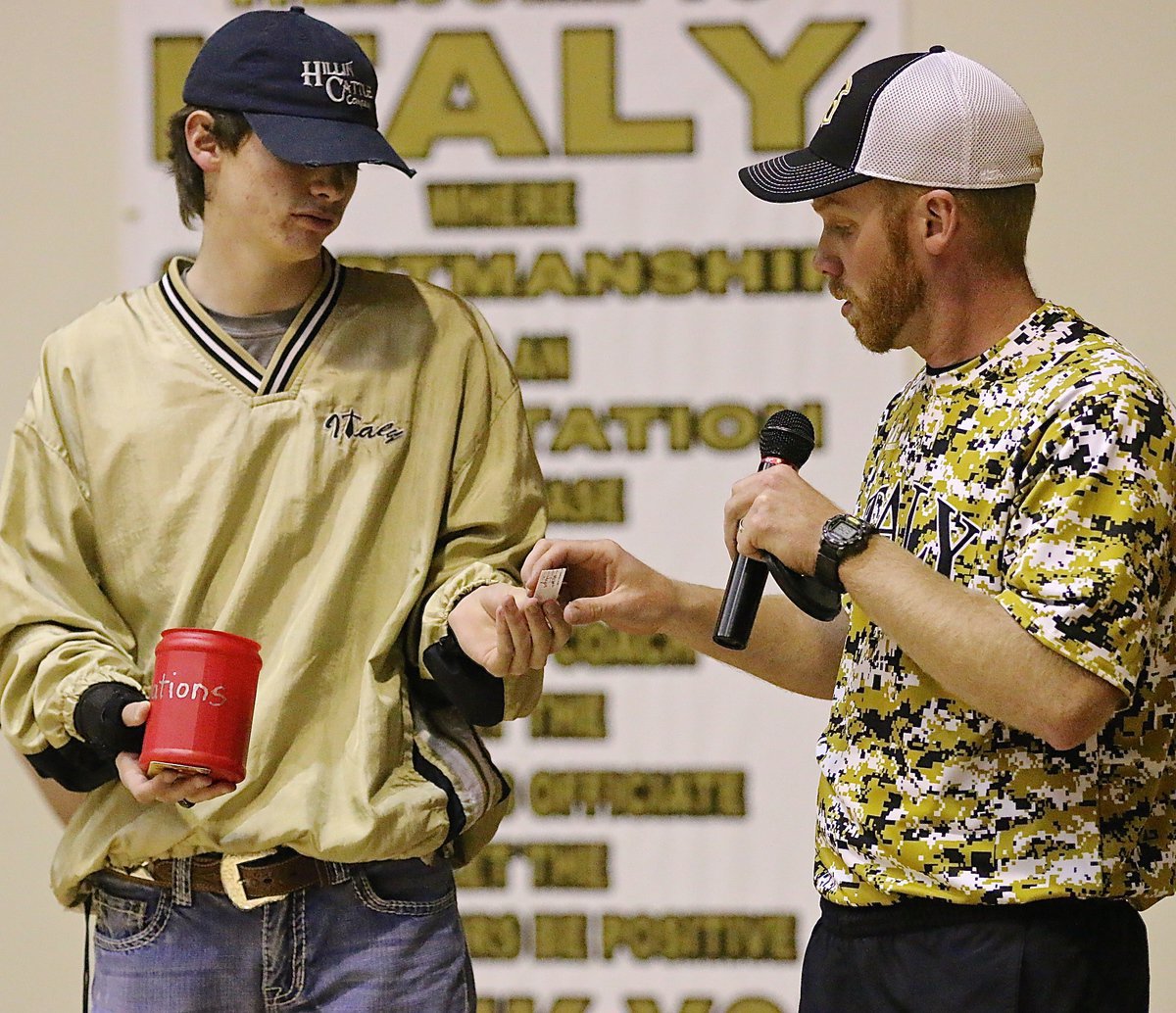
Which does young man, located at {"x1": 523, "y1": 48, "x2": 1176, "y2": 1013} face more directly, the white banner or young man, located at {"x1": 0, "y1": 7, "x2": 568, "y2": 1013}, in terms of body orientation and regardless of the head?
the young man

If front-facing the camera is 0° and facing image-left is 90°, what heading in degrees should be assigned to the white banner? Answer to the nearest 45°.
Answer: approximately 0°

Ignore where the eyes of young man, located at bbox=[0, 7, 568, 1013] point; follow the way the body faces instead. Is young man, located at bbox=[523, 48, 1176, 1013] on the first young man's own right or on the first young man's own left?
on the first young man's own left

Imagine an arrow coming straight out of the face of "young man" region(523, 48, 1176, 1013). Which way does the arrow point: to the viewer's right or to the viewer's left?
to the viewer's left

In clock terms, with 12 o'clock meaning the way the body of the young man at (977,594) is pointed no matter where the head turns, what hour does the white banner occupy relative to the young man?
The white banner is roughly at 4 o'clock from the young man.

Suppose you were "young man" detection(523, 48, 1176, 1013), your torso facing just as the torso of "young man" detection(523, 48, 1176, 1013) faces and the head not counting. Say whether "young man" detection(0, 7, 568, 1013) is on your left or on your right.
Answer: on your right

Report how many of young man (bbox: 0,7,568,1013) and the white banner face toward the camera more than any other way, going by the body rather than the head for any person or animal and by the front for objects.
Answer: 2

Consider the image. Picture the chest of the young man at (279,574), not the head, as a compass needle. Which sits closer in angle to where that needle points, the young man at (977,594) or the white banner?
the young man
